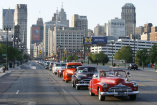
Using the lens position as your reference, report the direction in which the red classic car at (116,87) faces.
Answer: facing the viewer and to the right of the viewer

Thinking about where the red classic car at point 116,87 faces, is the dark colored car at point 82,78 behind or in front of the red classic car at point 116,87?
behind
